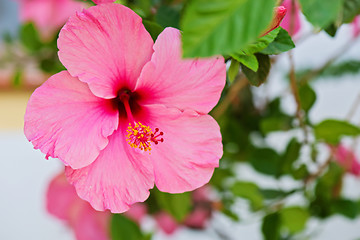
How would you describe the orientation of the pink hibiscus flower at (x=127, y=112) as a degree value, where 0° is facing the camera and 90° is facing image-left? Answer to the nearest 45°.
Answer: approximately 0°

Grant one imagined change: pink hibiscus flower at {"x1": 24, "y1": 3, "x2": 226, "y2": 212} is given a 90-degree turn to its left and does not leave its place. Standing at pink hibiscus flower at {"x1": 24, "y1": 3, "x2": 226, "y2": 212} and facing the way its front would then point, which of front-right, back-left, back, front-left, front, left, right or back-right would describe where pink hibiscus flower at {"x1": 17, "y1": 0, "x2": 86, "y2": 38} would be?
left
